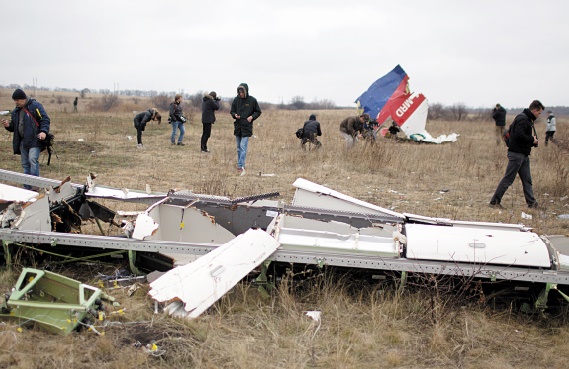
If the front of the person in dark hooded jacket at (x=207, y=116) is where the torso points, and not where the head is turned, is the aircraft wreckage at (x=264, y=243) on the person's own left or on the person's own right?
on the person's own right

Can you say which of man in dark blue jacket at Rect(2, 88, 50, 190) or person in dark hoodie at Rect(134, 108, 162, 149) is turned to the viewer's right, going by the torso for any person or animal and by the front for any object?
the person in dark hoodie

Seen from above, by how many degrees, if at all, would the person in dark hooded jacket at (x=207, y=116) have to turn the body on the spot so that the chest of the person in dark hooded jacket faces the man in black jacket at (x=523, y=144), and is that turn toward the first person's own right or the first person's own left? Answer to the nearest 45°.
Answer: approximately 45° to the first person's own right

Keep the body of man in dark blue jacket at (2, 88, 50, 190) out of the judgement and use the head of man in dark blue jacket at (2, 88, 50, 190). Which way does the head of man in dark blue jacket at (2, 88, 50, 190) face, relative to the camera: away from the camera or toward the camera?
toward the camera

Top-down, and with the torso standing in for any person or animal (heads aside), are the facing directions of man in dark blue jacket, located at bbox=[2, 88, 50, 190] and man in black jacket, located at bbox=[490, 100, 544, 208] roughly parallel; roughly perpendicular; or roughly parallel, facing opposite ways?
roughly perpendicular
